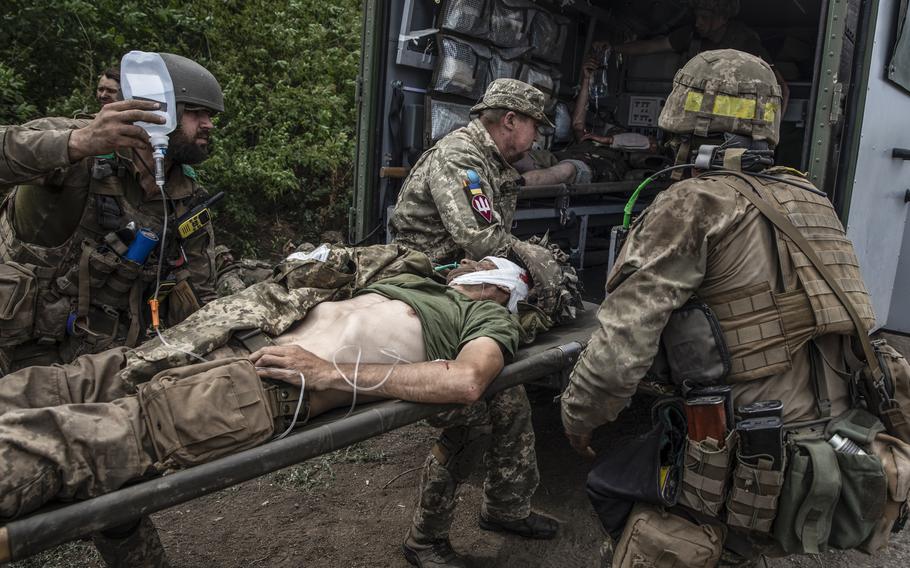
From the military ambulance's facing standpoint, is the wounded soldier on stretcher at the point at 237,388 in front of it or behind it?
behind

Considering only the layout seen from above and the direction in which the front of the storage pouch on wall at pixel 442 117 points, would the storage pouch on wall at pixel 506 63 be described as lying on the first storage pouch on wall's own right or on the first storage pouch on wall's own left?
on the first storage pouch on wall's own left

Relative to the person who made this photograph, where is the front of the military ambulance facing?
facing away from the viewer
